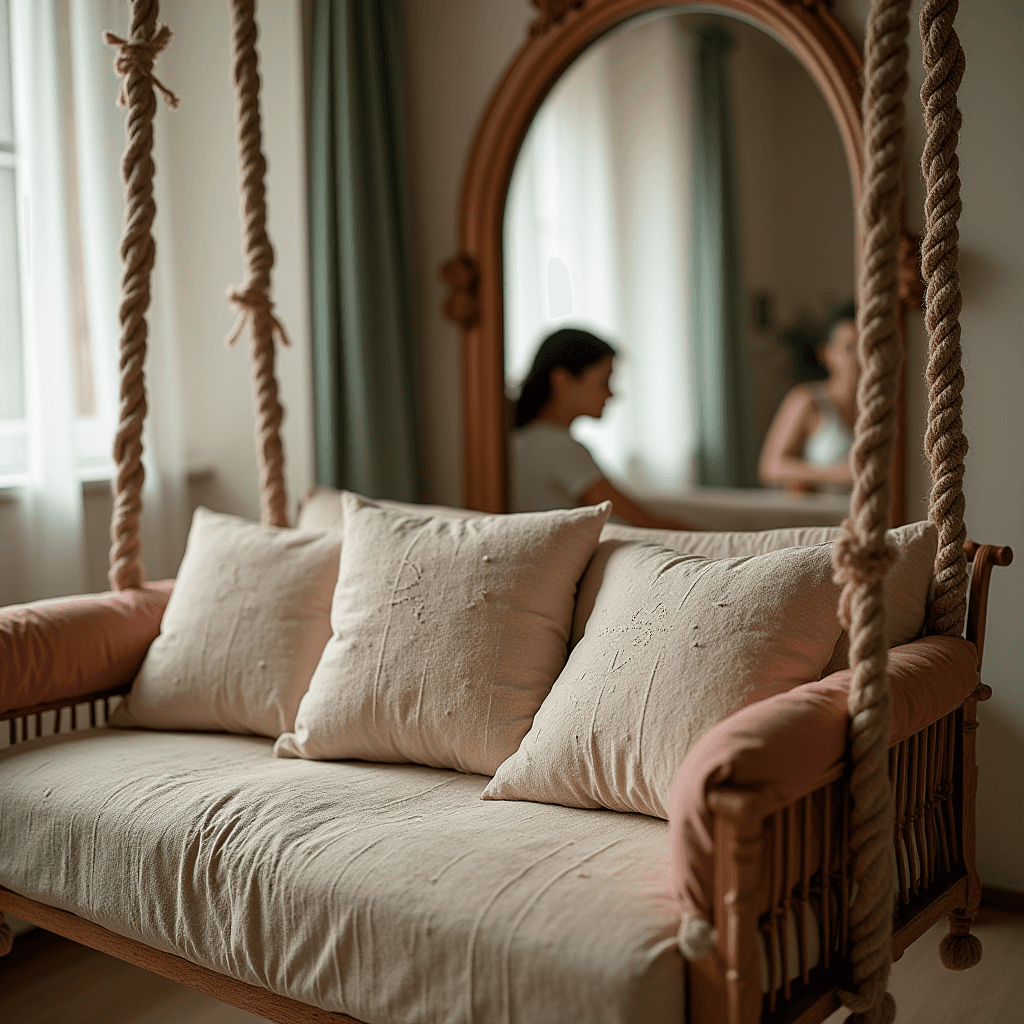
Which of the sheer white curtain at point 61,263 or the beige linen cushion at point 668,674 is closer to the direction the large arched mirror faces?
the beige linen cushion

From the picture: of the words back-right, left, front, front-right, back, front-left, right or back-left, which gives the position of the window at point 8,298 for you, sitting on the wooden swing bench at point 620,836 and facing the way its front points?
right

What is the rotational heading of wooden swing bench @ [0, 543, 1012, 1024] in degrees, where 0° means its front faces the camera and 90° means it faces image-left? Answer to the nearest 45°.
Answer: approximately 45°

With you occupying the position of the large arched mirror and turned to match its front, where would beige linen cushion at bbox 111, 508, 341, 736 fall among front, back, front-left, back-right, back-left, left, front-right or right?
front-right

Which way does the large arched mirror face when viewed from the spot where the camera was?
facing the viewer

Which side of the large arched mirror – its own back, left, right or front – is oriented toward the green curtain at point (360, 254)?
right

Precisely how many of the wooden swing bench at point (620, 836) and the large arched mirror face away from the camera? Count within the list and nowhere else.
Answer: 0

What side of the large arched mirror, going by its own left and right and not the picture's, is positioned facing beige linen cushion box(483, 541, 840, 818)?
front

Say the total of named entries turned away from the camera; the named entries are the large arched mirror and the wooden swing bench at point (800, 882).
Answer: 0

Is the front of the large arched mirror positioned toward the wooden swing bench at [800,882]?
yes

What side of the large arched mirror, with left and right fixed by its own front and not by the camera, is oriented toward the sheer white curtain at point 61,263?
right
